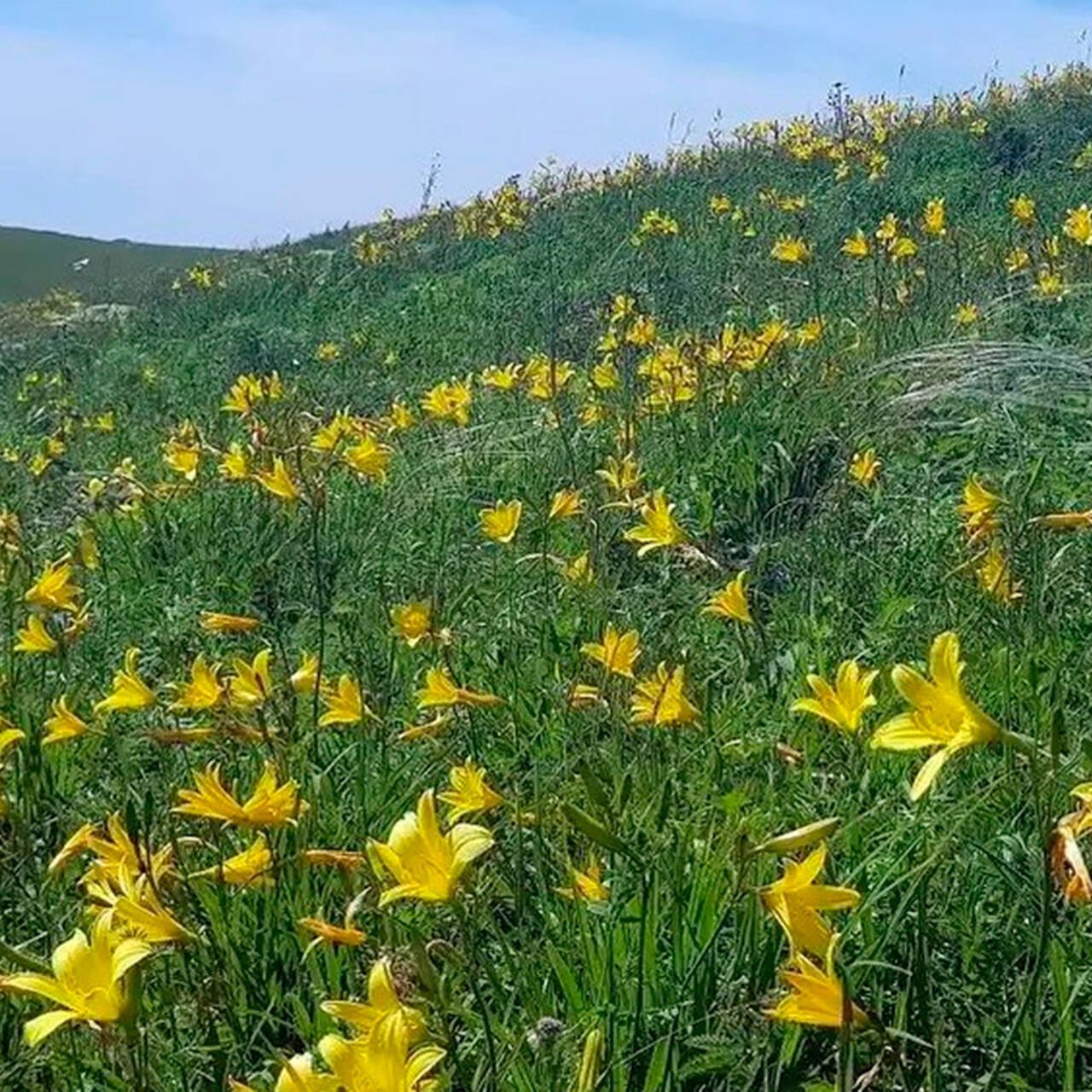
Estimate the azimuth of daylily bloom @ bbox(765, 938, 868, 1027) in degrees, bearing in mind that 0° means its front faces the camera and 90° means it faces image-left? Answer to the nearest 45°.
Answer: approximately 90°

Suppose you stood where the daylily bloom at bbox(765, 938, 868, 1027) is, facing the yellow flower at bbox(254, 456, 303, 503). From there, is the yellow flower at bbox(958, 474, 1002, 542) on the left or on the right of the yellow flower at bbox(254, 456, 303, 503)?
right

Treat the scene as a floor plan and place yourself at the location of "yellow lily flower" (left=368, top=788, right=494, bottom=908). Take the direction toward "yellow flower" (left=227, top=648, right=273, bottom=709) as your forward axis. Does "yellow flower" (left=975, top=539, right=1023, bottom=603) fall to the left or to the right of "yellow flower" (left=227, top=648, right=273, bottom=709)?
right

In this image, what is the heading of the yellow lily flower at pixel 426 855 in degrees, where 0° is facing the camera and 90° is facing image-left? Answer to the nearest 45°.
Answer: approximately 45°

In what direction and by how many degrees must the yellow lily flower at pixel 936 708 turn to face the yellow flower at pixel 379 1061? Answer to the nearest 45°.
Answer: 0° — it already faces it

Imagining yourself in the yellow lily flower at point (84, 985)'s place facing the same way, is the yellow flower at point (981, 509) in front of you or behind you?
behind

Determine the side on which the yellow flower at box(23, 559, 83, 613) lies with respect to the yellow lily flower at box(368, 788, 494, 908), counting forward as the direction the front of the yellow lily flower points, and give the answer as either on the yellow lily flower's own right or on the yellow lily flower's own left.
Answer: on the yellow lily flower's own right

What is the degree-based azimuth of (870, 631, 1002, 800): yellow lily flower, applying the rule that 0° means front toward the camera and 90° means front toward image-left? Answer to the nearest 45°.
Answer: approximately 45°

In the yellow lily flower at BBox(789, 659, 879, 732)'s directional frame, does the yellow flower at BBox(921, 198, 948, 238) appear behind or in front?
behind

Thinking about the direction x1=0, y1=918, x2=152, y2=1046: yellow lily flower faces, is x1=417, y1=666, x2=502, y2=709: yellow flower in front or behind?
behind

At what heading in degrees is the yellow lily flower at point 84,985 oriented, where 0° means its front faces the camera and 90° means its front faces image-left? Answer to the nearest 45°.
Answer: approximately 45°

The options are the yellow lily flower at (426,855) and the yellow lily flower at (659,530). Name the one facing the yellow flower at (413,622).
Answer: the yellow lily flower at (659,530)

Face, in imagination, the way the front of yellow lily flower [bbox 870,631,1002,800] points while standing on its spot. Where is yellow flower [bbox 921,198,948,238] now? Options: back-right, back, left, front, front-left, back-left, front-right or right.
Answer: back-right
